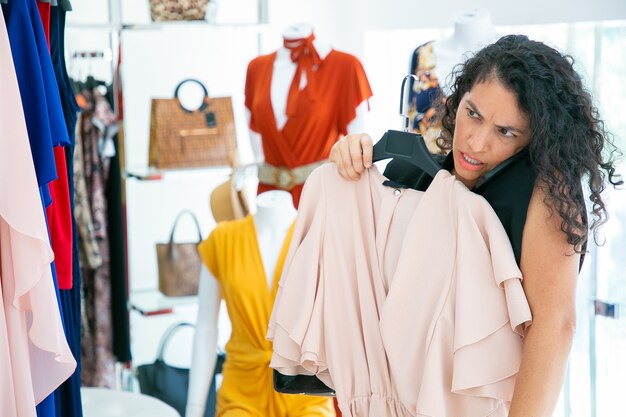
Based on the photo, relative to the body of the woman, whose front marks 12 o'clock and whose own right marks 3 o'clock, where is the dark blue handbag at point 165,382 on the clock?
The dark blue handbag is roughly at 3 o'clock from the woman.

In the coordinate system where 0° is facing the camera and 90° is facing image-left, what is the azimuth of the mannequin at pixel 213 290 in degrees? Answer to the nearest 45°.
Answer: approximately 0°

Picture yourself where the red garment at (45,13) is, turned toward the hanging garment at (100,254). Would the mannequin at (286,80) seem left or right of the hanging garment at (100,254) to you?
right

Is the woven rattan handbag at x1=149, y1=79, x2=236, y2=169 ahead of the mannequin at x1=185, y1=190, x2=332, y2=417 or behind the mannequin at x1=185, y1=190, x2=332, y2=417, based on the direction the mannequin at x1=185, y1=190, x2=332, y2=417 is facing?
behind

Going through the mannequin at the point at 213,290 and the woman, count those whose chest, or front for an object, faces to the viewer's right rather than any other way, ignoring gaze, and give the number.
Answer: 0

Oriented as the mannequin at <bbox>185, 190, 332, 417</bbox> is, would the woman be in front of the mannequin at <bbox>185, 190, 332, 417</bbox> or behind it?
in front

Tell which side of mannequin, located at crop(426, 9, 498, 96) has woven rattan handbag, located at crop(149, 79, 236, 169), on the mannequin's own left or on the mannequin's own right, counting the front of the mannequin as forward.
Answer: on the mannequin's own right

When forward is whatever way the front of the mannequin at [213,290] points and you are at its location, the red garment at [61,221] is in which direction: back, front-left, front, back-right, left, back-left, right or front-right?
front-right

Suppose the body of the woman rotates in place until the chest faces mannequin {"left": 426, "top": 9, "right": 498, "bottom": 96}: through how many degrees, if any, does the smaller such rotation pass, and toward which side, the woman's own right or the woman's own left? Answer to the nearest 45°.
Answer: approximately 135° to the woman's own right
